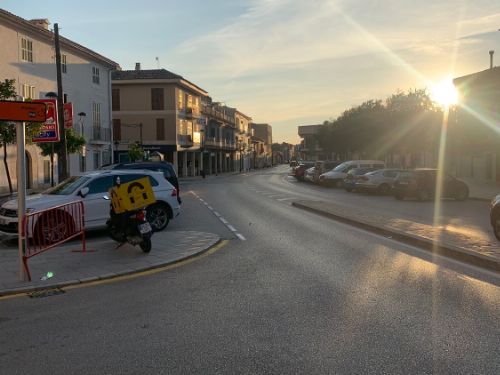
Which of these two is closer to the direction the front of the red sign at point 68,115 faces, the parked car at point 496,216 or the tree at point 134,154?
the parked car

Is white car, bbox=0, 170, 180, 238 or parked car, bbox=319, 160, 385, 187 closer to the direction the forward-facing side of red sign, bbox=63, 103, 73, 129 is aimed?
the white car

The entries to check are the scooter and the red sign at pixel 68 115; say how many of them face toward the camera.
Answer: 1

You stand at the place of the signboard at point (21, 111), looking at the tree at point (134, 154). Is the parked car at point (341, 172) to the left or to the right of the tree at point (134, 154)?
right

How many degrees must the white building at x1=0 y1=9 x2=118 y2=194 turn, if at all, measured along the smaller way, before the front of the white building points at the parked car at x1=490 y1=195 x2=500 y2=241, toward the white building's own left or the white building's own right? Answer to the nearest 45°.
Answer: approximately 45° to the white building's own right

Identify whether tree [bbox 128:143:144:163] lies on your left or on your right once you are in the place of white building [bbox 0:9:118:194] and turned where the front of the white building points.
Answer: on your left

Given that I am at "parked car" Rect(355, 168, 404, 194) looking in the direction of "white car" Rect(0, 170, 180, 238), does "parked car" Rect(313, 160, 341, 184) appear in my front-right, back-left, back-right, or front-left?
back-right

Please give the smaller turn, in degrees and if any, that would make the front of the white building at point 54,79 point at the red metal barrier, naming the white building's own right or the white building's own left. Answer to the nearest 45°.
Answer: approximately 45° to the white building's own right

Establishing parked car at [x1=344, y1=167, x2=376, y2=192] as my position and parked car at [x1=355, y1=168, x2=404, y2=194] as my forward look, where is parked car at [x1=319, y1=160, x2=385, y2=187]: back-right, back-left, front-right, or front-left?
back-left
